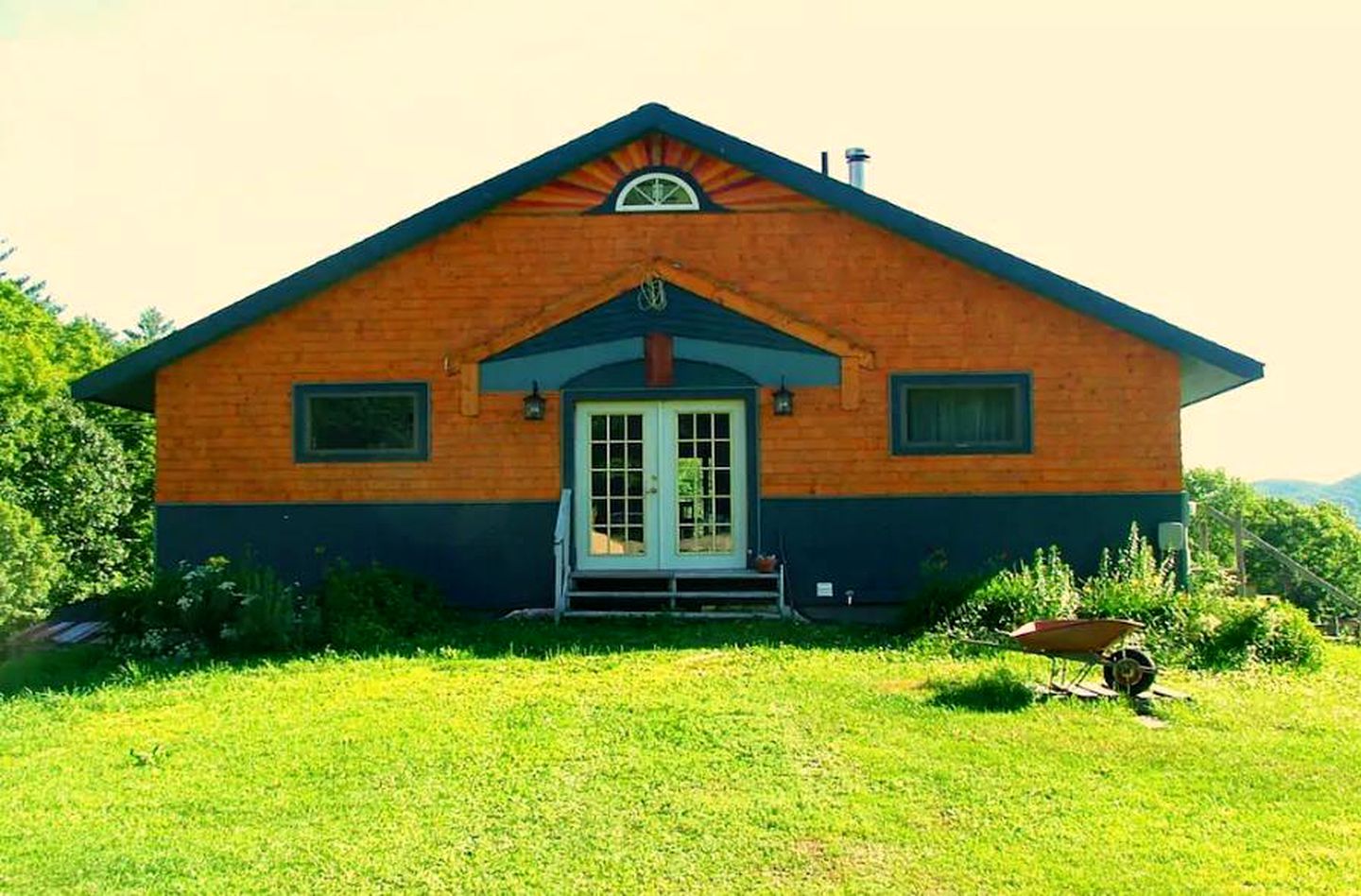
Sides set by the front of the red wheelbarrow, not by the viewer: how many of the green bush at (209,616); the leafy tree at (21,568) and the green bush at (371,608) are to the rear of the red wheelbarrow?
3

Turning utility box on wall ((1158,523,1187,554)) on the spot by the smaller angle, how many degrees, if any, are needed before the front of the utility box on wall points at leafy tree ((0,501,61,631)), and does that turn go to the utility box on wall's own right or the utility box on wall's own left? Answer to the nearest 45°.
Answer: approximately 45° to the utility box on wall's own right

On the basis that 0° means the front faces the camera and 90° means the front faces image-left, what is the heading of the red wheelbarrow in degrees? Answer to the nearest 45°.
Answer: approximately 270°

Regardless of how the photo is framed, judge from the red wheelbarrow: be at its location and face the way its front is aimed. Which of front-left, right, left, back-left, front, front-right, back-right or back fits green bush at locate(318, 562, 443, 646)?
back

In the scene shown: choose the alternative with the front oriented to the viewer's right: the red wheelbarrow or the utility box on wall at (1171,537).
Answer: the red wheelbarrow

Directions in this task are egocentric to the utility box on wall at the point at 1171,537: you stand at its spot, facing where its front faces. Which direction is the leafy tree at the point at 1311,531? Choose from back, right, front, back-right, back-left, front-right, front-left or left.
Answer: back

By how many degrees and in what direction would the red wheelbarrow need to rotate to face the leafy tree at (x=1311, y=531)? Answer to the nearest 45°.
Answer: approximately 90° to its left

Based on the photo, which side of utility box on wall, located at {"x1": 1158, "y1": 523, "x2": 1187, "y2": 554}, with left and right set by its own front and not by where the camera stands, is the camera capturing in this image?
front

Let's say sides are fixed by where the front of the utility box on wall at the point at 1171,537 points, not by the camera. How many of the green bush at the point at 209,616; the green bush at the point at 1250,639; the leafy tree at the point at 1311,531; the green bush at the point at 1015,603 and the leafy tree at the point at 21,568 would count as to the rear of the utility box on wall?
1

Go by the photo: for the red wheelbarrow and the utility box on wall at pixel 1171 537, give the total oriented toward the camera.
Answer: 1

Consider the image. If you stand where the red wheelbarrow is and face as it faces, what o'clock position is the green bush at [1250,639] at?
The green bush is roughly at 10 o'clock from the red wheelbarrow.

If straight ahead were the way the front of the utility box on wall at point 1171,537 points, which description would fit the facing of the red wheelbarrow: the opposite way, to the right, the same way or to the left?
to the left

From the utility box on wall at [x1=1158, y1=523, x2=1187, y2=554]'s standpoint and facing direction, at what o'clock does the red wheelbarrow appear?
The red wheelbarrow is roughly at 12 o'clock from the utility box on wall.

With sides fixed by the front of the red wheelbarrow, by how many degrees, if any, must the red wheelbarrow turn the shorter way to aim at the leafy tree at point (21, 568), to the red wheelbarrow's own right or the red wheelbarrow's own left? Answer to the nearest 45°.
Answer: approximately 180°
